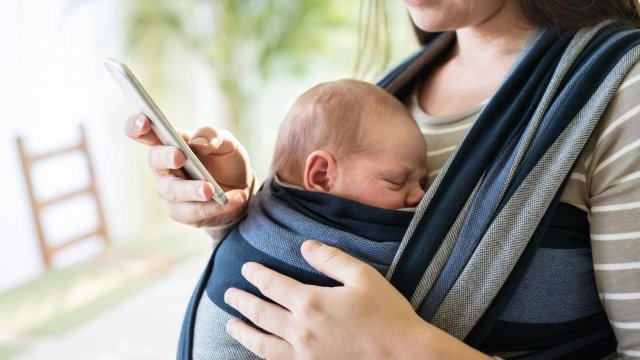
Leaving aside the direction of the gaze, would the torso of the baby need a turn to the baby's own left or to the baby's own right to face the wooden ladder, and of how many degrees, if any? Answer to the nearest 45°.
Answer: approximately 135° to the baby's own left

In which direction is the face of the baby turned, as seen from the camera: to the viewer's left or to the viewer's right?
to the viewer's right

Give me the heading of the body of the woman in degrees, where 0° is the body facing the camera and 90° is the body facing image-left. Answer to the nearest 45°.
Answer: approximately 45°

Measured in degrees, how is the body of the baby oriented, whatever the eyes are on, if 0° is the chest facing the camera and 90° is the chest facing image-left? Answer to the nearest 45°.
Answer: approximately 270°

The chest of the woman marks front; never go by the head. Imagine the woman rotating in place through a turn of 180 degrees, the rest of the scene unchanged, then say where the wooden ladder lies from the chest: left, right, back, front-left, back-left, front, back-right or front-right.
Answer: left
